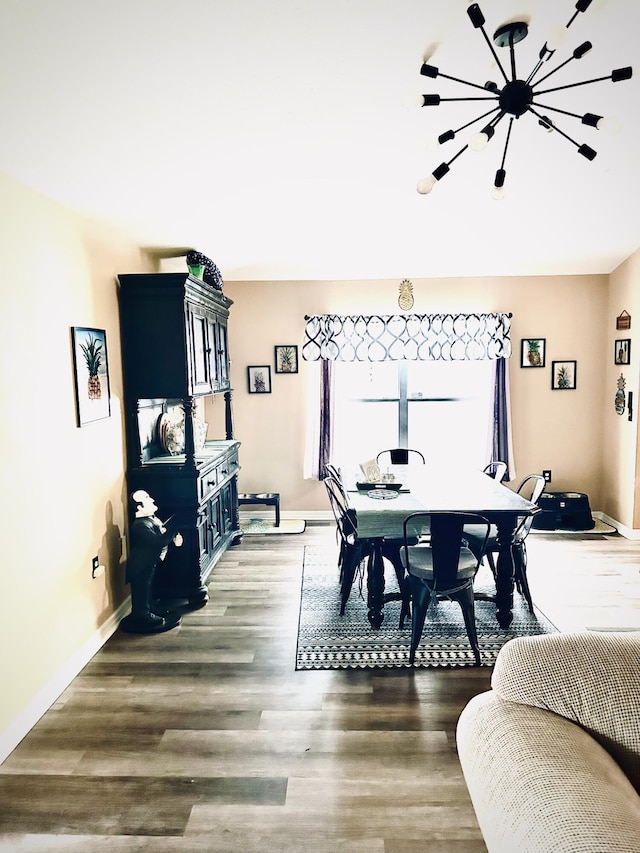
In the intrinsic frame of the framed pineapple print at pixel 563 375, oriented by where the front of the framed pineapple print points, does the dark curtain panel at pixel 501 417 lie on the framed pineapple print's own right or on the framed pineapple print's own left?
on the framed pineapple print's own right

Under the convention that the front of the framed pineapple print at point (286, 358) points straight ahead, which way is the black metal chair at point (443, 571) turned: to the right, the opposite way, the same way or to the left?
the opposite way

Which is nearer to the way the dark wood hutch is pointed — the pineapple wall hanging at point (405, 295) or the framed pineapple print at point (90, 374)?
the pineapple wall hanging

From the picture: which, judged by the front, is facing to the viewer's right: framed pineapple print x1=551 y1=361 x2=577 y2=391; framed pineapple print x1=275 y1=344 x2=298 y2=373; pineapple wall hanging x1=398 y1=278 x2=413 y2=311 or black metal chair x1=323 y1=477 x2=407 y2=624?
the black metal chair

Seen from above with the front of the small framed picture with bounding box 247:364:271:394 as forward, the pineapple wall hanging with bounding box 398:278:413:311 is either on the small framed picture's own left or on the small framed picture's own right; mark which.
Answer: on the small framed picture's own left

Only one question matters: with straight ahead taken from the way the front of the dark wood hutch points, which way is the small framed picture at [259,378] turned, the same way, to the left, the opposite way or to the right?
to the right

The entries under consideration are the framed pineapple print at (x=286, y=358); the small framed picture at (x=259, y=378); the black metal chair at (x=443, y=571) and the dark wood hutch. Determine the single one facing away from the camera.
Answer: the black metal chair

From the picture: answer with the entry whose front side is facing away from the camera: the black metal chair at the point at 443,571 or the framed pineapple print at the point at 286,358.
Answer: the black metal chair

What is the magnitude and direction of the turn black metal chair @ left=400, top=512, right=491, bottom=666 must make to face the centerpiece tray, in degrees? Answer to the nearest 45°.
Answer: approximately 45° to its left

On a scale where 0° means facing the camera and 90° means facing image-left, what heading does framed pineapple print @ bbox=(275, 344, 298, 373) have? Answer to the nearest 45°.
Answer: approximately 0°

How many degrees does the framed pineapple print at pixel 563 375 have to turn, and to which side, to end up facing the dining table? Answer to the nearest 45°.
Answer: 0° — it already faces it

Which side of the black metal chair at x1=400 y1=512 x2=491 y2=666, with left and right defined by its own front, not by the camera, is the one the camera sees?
back

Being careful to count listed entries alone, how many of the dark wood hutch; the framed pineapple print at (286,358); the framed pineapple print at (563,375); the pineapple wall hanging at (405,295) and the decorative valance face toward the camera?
4
